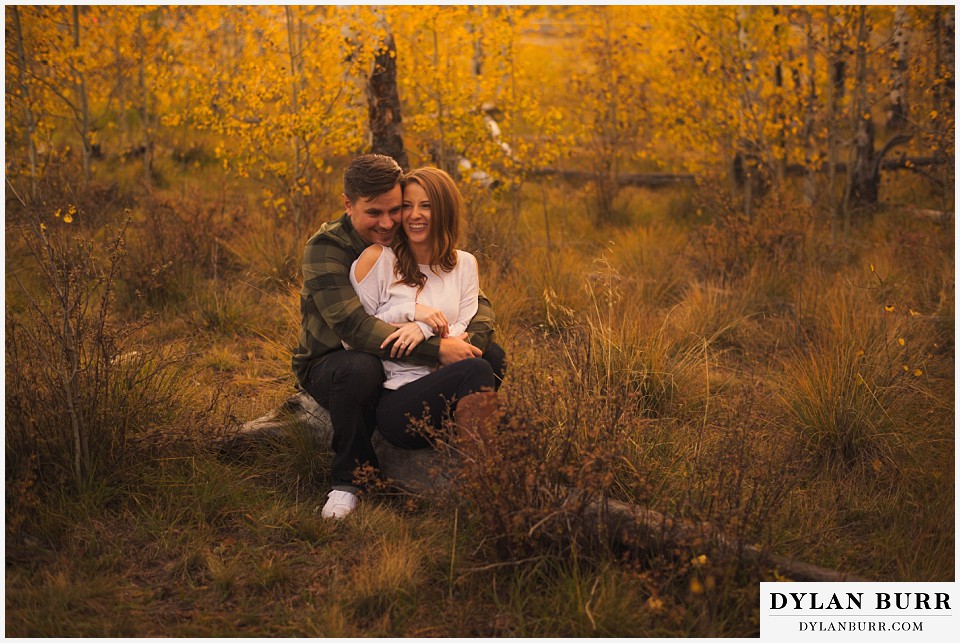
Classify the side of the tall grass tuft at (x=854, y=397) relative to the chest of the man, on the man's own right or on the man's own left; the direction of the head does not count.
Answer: on the man's own left

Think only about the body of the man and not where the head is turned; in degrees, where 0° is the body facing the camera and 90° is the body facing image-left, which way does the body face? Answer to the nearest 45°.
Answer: approximately 315°

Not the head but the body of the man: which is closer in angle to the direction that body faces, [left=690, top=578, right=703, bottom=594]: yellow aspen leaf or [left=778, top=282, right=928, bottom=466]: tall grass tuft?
the yellow aspen leaf

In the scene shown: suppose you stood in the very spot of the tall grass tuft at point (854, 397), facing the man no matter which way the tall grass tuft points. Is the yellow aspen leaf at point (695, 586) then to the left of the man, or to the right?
left

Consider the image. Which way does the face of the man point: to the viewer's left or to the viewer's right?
to the viewer's right

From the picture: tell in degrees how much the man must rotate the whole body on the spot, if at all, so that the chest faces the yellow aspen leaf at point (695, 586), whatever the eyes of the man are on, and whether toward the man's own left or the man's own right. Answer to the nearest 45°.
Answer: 0° — they already face it
